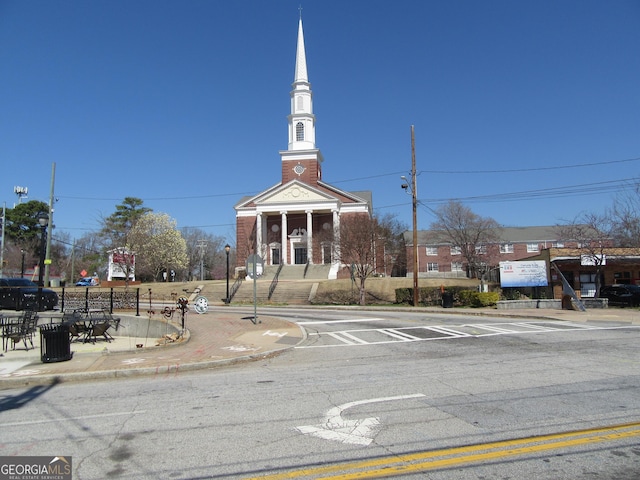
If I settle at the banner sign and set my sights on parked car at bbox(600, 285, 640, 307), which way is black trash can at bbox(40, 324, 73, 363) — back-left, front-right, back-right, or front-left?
back-right

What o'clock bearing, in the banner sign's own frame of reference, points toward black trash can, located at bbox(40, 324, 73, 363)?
The black trash can is roughly at 1 o'clock from the banner sign.

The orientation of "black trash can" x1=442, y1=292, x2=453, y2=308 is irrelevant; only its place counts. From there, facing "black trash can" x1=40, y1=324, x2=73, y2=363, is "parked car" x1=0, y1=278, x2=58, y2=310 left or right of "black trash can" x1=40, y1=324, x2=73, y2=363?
right

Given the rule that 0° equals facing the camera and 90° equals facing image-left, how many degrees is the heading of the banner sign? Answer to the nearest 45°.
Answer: approximately 0°

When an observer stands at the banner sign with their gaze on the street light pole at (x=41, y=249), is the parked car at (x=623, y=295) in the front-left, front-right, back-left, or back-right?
back-left

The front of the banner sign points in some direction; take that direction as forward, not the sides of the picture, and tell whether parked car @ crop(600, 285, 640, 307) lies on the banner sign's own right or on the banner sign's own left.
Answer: on the banner sign's own left

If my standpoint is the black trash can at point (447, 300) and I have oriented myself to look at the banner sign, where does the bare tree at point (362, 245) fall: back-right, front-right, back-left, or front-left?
back-left

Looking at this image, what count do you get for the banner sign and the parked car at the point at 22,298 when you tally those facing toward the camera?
1

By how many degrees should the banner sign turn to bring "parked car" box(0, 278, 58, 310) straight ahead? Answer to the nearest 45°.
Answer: approximately 45° to its right
